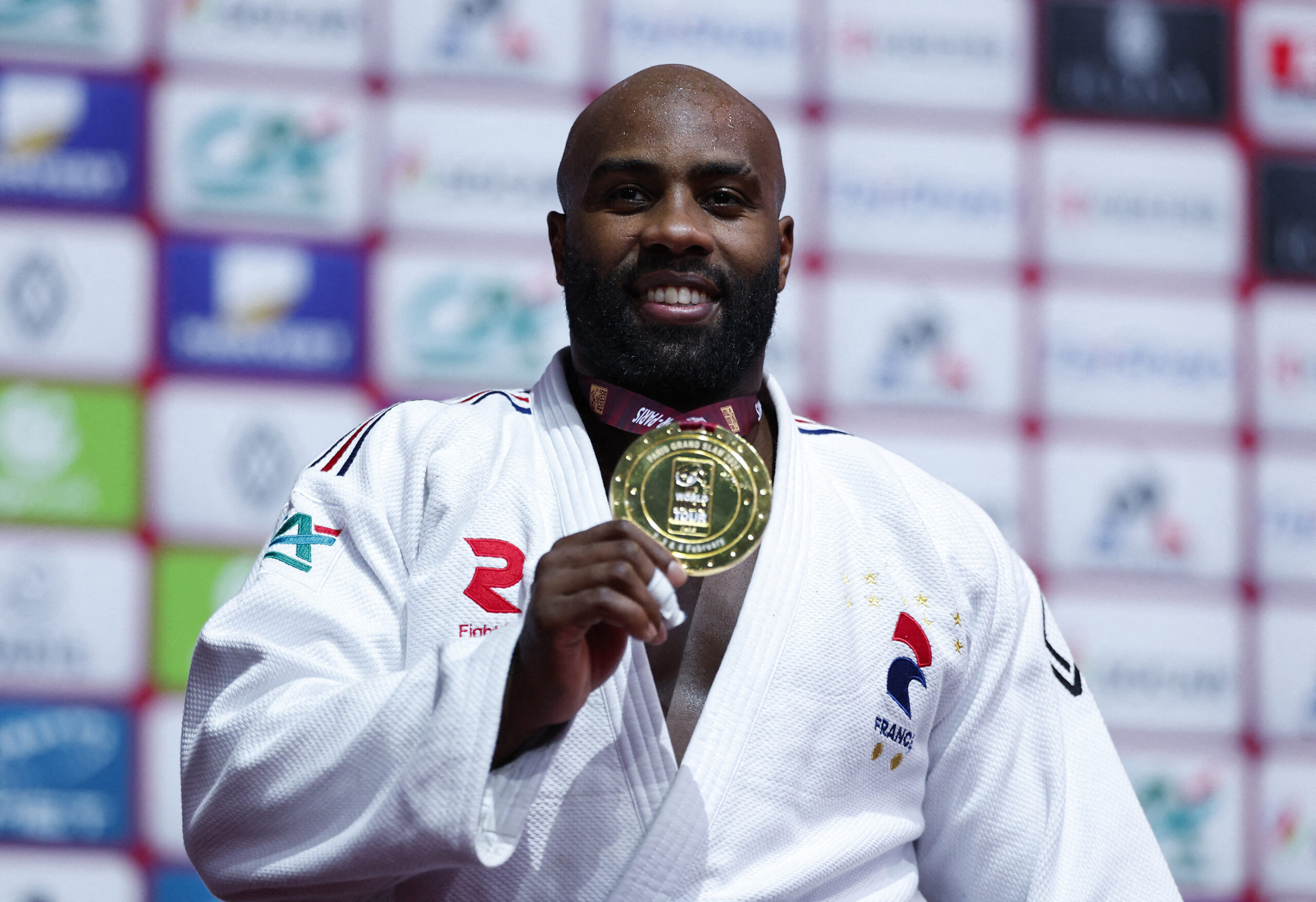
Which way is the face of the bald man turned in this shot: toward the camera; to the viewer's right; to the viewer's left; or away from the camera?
toward the camera

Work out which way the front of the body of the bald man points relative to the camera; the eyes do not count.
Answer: toward the camera
